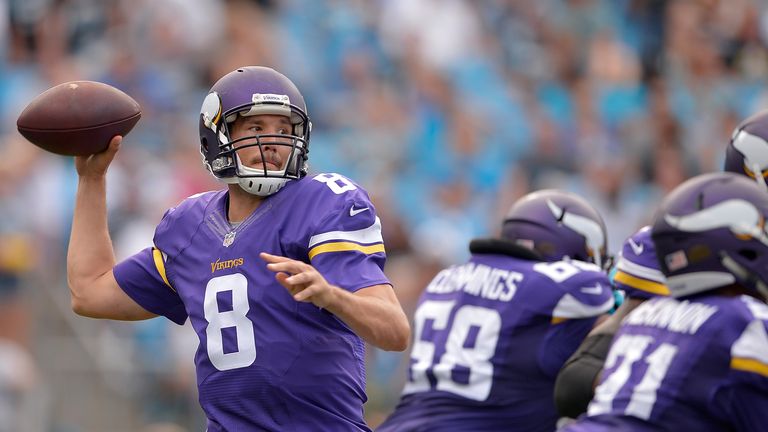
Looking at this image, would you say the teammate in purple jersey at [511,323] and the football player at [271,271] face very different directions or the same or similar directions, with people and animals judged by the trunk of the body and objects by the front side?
very different directions

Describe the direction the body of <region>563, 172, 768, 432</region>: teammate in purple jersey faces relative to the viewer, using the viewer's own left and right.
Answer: facing away from the viewer and to the right of the viewer

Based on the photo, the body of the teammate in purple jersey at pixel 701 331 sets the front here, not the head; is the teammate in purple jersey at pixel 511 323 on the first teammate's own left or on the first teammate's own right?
on the first teammate's own left

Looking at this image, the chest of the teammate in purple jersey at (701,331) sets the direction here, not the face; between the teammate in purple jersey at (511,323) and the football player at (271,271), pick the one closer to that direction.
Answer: the teammate in purple jersey

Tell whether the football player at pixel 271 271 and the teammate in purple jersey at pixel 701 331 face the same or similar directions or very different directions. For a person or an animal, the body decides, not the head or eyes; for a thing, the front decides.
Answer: very different directions

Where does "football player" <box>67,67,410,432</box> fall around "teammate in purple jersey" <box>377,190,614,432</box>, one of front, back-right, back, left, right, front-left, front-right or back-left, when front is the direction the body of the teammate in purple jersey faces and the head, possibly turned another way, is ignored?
back

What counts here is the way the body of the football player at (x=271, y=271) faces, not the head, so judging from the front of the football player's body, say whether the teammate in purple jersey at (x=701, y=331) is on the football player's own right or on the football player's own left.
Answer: on the football player's own left

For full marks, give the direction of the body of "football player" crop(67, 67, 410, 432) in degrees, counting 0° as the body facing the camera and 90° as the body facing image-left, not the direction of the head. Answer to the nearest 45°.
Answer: approximately 45°

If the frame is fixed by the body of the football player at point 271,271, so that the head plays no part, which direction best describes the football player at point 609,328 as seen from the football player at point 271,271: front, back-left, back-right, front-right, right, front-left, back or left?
back-left

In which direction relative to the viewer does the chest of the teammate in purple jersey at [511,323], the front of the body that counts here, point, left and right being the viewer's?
facing away from the viewer and to the right of the viewer

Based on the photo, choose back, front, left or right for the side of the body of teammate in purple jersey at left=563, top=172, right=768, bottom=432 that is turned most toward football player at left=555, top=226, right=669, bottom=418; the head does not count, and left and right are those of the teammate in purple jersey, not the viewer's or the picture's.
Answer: left

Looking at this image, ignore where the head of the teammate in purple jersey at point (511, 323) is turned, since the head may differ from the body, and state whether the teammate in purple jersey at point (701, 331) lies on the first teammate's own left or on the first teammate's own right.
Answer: on the first teammate's own right

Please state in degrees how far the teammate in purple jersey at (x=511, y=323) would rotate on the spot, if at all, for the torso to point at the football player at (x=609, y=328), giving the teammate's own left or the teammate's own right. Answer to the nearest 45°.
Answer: approximately 90° to the teammate's own right
